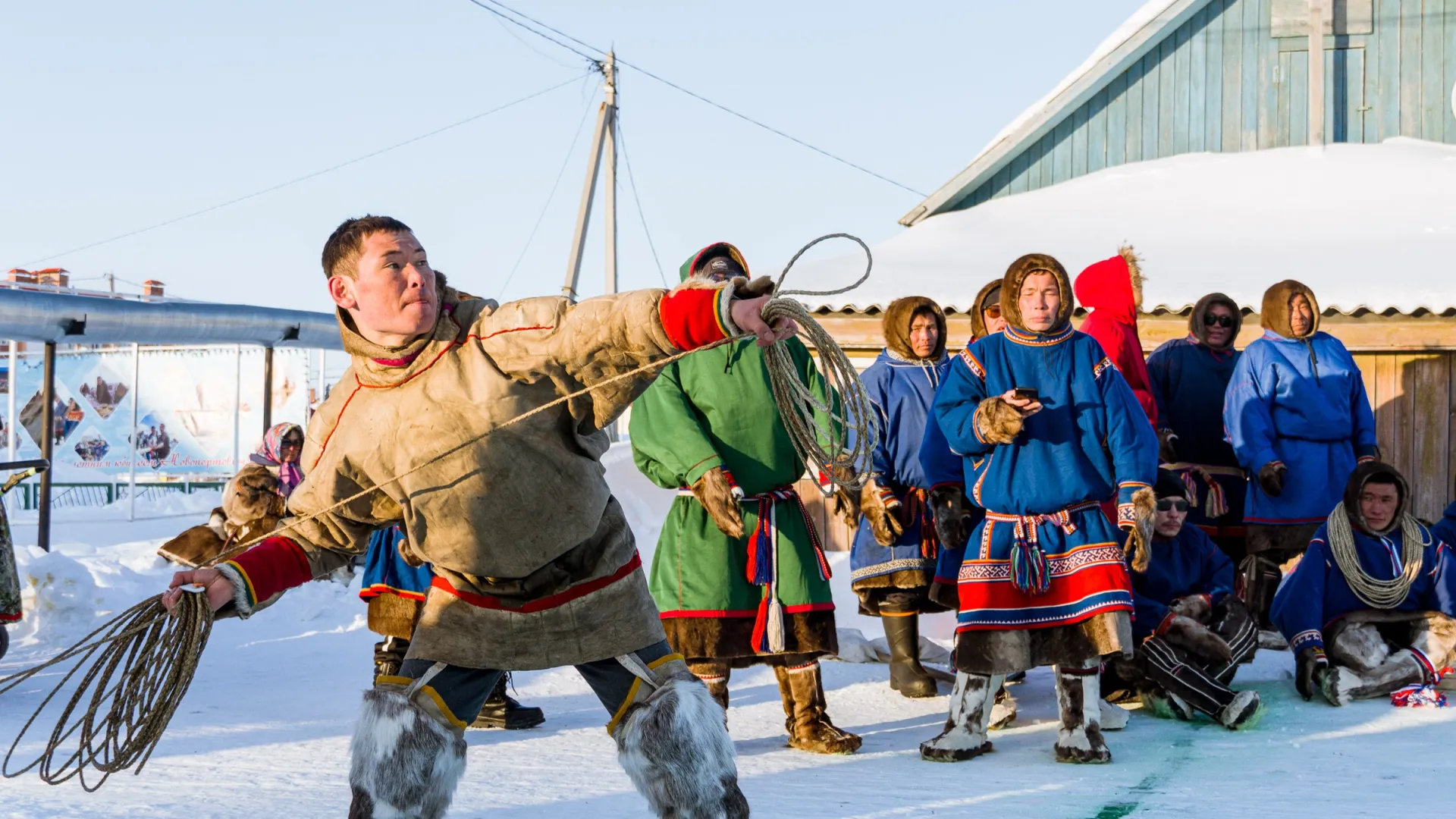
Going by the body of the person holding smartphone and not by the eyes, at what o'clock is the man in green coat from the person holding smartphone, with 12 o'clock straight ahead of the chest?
The man in green coat is roughly at 3 o'clock from the person holding smartphone.

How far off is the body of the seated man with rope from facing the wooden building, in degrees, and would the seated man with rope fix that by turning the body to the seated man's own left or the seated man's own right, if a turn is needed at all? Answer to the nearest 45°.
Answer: approximately 180°

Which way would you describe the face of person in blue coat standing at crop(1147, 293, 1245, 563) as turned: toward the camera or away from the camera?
toward the camera

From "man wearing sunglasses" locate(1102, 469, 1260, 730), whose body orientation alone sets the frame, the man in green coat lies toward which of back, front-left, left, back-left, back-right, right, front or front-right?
front-right

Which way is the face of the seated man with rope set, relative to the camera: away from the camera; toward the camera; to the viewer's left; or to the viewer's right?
toward the camera

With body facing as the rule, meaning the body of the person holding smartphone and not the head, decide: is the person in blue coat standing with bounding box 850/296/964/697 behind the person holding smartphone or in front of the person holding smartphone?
behind

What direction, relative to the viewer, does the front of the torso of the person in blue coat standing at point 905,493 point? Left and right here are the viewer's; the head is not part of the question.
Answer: facing the viewer and to the right of the viewer

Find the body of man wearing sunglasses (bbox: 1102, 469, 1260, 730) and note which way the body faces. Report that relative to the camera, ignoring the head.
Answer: toward the camera

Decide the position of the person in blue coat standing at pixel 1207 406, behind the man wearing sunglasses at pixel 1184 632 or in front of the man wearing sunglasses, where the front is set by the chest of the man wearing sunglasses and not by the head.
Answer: behind

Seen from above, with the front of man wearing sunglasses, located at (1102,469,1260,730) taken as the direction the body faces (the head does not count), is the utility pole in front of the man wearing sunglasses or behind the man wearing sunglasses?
behind

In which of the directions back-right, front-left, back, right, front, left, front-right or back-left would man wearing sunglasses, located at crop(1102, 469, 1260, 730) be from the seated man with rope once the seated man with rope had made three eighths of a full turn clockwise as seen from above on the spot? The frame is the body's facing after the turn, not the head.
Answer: left

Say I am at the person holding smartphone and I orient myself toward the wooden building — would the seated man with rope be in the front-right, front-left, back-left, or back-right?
front-right

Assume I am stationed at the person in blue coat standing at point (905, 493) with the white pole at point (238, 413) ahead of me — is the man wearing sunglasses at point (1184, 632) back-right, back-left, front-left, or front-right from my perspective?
back-right

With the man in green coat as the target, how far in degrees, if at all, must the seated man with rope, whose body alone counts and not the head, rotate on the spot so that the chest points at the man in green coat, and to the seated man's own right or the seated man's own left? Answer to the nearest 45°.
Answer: approximately 45° to the seated man's own right

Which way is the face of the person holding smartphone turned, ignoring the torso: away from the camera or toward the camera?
toward the camera
